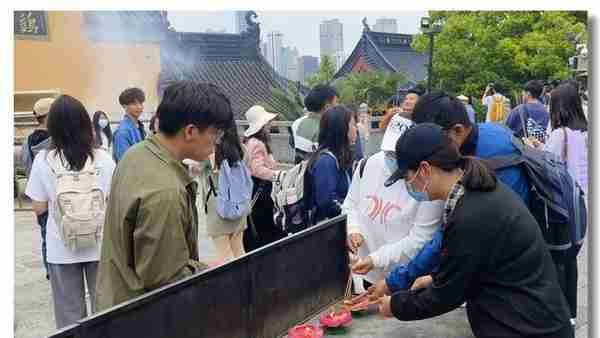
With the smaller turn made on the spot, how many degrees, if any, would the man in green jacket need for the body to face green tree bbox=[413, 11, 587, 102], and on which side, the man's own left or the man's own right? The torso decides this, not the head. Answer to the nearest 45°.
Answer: approximately 45° to the man's own left

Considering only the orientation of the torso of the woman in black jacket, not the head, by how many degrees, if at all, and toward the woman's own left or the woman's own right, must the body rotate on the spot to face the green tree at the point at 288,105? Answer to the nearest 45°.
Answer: approximately 90° to the woman's own right

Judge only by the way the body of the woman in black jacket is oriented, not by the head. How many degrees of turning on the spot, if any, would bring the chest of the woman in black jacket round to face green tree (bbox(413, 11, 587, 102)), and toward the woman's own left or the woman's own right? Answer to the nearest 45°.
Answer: approximately 90° to the woman's own right

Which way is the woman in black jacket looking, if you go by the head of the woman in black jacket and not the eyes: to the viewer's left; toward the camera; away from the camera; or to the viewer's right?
to the viewer's left

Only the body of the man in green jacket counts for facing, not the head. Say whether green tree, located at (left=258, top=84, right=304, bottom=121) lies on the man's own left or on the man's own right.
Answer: on the man's own left

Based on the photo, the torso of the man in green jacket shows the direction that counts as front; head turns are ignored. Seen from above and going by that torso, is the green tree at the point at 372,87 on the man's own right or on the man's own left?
on the man's own left

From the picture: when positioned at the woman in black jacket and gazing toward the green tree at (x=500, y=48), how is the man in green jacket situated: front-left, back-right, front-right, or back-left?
back-left

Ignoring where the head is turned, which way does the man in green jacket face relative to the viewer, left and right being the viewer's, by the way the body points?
facing to the right of the viewer

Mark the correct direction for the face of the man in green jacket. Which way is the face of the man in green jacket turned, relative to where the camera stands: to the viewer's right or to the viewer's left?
to the viewer's right

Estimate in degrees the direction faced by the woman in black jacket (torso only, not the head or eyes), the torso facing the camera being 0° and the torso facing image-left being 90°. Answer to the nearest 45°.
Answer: approximately 90°

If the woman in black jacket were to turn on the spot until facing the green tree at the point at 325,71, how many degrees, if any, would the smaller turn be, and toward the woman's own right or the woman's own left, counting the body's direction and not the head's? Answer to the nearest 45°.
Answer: approximately 90° to the woman's own right
